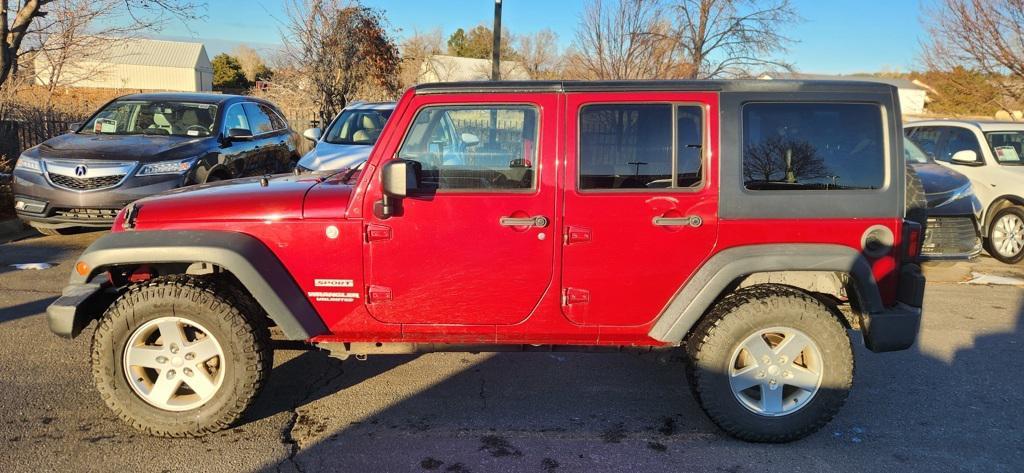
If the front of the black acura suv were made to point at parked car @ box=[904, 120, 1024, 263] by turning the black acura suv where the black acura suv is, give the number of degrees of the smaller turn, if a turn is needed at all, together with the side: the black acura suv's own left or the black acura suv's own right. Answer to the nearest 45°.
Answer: approximately 135° to the black acura suv's own left

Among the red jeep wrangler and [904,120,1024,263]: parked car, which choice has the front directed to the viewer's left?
the red jeep wrangler

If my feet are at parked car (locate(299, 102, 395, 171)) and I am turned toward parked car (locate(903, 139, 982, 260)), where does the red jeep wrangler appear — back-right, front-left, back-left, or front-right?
front-right

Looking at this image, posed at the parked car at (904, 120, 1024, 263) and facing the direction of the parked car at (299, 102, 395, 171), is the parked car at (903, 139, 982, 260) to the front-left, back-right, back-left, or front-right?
front-left

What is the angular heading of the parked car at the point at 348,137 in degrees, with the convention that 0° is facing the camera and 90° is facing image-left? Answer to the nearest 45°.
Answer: approximately 45°

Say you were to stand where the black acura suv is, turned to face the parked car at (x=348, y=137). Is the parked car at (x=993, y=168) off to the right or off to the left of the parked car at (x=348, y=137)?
right

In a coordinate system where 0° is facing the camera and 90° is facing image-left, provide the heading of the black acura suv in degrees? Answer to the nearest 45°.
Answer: approximately 45°

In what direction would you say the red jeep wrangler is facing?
to the viewer's left

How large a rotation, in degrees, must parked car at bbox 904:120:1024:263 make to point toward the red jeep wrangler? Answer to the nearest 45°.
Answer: approximately 45° to its right

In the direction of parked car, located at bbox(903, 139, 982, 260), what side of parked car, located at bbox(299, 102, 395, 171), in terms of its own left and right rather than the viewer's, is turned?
left
